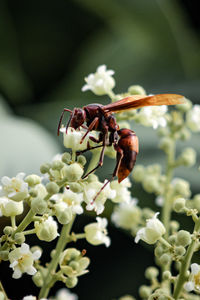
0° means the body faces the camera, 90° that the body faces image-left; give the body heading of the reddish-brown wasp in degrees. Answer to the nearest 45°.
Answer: approximately 90°
